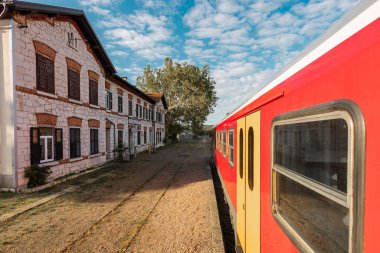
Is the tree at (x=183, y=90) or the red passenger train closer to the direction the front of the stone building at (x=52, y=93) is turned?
the red passenger train

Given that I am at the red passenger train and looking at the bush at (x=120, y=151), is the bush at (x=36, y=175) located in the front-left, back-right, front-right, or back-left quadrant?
front-left

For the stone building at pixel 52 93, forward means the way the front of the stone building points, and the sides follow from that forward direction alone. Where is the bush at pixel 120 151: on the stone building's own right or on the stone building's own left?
on the stone building's own left

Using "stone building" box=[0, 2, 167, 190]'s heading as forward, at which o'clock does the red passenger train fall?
The red passenger train is roughly at 1 o'clock from the stone building.

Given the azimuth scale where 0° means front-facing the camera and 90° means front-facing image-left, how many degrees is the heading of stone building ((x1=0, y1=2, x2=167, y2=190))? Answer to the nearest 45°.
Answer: approximately 315°

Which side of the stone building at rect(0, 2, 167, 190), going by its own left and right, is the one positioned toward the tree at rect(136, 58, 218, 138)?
left
